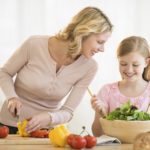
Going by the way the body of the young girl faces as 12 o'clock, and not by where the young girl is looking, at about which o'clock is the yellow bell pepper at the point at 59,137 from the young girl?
The yellow bell pepper is roughly at 1 o'clock from the young girl.

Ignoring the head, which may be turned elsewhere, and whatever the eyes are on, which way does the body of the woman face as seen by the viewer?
toward the camera

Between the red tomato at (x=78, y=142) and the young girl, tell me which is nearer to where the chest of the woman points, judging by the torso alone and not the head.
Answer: the red tomato

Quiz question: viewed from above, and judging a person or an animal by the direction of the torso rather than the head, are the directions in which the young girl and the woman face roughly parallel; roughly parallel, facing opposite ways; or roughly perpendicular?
roughly parallel

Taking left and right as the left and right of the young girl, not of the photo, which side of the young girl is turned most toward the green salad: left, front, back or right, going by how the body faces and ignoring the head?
front

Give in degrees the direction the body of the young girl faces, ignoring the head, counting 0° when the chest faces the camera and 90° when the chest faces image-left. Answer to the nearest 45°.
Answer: approximately 0°

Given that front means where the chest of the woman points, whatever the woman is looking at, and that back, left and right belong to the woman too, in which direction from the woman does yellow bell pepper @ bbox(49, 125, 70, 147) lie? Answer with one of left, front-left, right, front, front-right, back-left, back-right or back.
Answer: front

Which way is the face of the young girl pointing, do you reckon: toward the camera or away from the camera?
toward the camera

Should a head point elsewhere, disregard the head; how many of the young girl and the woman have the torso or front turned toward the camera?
2

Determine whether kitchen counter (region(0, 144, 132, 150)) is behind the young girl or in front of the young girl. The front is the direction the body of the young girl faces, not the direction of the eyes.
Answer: in front

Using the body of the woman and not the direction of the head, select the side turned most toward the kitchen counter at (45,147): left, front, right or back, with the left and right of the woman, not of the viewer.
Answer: front
